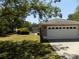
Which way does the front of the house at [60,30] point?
toward the camera
